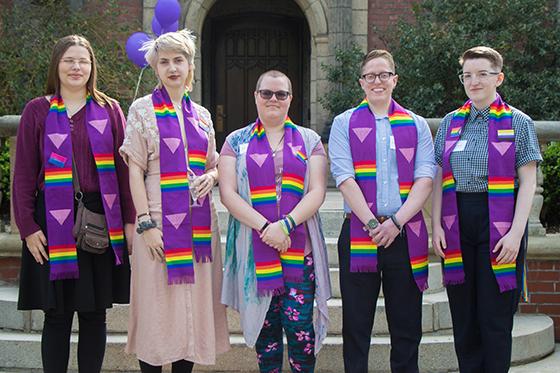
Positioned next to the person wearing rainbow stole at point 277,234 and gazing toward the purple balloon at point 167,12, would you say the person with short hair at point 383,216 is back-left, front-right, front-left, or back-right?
back-right

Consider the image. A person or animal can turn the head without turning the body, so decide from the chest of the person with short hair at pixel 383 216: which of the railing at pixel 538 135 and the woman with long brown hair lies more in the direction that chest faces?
the woman with long brown hair

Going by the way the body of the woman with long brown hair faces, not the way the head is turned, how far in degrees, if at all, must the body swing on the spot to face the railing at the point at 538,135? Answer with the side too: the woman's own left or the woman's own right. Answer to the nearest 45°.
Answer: approximately 90° to the woman's own left

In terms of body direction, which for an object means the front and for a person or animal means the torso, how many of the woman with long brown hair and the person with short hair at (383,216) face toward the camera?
2

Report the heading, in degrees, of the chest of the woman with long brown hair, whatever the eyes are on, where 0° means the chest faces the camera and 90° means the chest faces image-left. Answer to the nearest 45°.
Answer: approximately 0°

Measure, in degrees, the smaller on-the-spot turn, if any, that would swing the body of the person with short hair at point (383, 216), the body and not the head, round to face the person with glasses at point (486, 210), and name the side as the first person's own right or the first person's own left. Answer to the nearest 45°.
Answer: approximately 90° to the first person's own left
